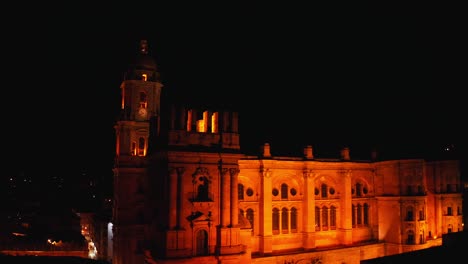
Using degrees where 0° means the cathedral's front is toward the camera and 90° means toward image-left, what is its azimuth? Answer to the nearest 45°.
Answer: approximately 45°
